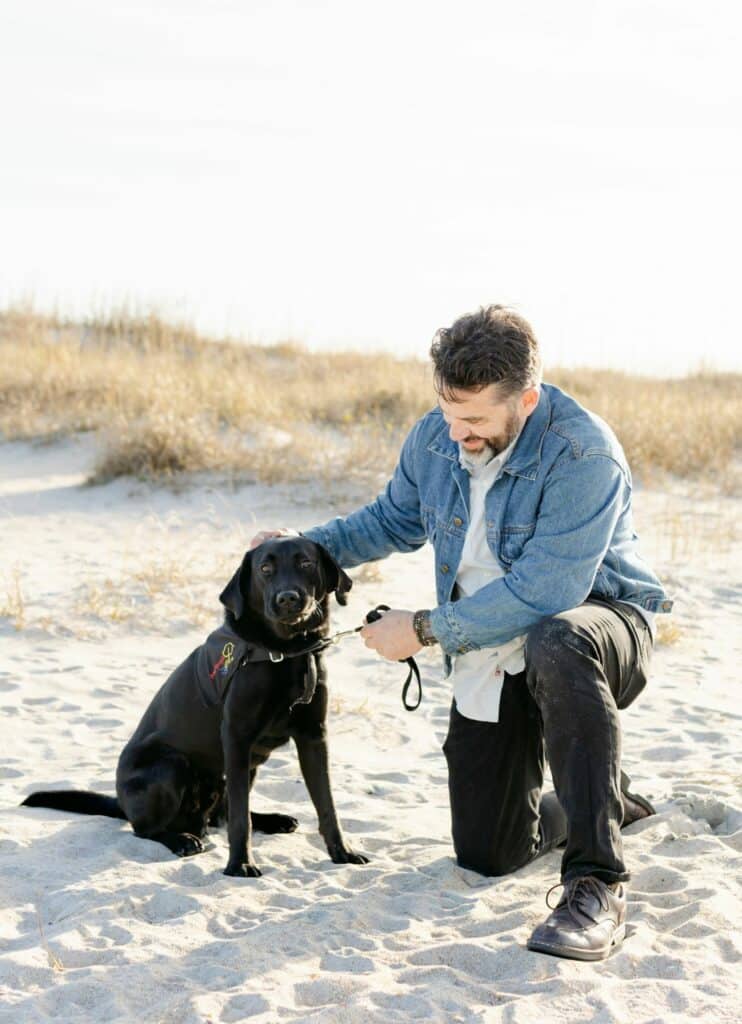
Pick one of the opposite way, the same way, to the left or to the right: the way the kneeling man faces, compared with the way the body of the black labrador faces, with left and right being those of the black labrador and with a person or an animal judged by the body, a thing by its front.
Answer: to the right

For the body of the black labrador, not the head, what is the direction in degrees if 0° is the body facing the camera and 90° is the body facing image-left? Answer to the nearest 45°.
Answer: approximately 315°

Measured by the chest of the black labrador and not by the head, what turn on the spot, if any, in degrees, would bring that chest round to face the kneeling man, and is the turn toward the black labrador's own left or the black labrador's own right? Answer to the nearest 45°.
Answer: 0° — it already faces them

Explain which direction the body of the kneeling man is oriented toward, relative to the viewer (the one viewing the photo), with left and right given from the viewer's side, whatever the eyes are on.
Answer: facing the viewer and to the left of the viewer

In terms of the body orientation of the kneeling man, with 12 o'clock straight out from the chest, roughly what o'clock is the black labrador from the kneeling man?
The black labrador is roughly at 2 o'clock from the kneeling man.

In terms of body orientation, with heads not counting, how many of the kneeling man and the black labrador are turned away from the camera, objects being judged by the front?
0
